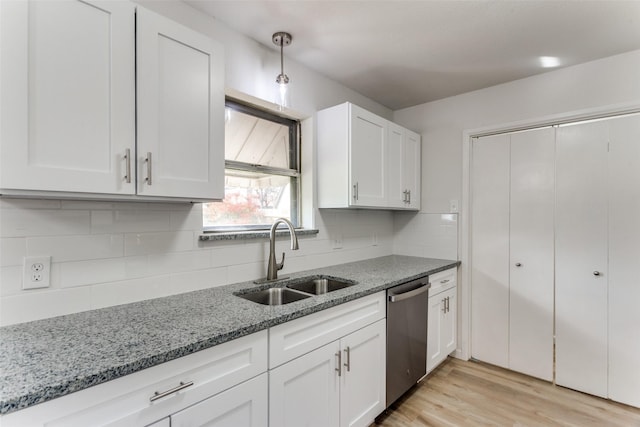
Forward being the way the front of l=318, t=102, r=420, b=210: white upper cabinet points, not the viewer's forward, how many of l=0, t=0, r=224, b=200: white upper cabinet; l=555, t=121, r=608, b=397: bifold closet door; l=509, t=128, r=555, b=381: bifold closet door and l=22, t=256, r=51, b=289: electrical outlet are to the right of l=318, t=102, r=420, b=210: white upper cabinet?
2

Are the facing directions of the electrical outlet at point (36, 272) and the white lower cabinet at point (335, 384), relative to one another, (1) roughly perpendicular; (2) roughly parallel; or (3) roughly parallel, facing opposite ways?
roughly parallel

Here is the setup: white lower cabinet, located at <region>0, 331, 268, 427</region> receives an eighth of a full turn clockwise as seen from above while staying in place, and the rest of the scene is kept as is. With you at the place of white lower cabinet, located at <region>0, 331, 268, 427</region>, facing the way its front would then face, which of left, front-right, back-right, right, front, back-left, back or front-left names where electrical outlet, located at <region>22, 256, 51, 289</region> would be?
back-right

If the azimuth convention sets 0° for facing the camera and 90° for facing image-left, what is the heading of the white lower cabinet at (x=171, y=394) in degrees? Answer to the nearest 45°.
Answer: approximately 315°

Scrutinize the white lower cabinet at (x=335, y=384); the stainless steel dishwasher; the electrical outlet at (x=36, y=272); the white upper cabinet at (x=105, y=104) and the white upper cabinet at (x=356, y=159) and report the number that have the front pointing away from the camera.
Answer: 0

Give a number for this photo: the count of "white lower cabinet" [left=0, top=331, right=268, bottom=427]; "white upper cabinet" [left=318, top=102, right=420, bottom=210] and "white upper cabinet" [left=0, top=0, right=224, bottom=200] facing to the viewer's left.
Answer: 0

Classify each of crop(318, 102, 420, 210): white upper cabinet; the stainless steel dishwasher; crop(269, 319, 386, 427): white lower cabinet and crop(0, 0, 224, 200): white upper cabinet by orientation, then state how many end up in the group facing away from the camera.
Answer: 0

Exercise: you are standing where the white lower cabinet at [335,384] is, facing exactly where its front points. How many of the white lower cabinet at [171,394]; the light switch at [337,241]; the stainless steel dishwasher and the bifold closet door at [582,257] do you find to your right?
1

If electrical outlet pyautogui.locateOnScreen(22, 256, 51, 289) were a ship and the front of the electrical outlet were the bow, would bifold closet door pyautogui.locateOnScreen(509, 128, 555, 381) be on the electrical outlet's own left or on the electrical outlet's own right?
on the electrical outlet's own left

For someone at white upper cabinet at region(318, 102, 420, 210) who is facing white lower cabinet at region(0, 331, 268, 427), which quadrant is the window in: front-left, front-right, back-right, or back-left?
front-right

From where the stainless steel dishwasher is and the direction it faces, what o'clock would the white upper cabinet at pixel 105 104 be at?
The white upper cabinet is roughly at 3 o'clock from the stainless steel dishwasher.

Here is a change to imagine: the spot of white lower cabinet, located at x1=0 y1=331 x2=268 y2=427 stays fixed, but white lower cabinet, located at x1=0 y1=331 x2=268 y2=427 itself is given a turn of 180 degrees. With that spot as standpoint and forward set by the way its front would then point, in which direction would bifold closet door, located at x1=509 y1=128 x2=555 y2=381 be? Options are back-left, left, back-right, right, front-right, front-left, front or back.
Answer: back-right

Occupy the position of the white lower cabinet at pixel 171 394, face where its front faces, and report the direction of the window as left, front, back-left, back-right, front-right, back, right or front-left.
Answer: left

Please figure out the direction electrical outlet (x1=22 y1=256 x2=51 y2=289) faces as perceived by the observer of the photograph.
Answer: facing the viewer

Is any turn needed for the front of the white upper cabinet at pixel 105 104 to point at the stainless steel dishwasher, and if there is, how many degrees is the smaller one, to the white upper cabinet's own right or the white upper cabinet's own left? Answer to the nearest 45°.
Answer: approximately 45° to the white upper cabinet's own left

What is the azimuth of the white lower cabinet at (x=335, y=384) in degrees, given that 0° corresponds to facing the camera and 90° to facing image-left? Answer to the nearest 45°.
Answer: approximately 315°
